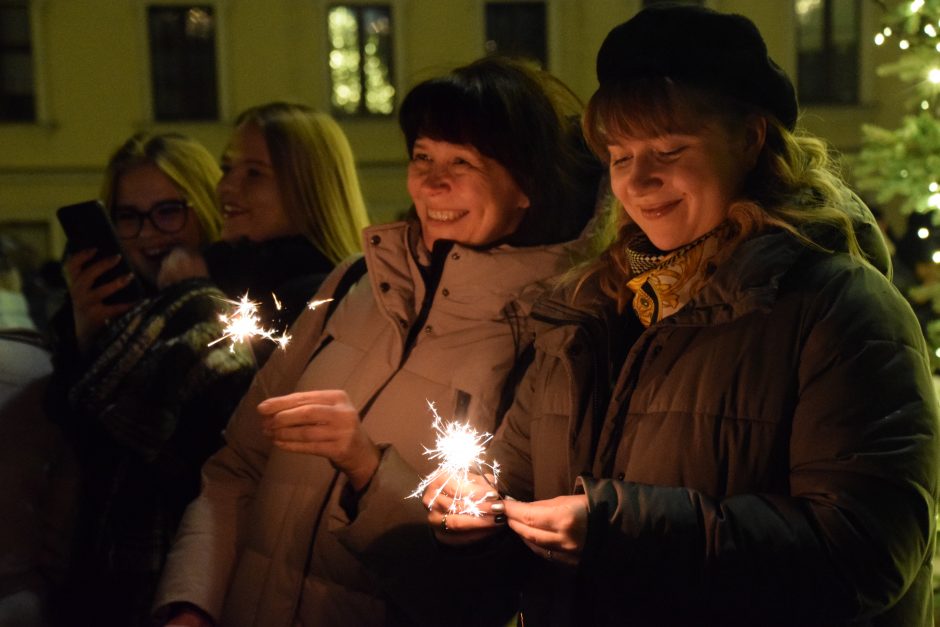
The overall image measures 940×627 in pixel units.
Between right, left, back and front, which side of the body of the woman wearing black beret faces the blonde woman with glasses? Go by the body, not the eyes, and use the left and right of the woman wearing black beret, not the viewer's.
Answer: right

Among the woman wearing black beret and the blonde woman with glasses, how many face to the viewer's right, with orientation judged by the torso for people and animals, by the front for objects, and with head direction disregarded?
0

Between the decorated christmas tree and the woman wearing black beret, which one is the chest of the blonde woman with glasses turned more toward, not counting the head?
the woman wearing black beret

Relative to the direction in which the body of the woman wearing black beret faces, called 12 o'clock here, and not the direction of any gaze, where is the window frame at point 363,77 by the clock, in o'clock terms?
The window frame is roughly at 4 o'clock from the woman wearing black beret.

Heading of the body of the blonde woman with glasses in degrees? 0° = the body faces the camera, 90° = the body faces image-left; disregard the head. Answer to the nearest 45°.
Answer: approximately 45°

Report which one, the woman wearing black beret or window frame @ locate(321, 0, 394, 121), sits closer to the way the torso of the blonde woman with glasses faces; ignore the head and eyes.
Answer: the woman wearing black beret

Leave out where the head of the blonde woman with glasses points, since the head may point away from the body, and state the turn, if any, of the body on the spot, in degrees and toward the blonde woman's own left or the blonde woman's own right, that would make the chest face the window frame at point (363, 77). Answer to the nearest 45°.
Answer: approximately 135° to the blonde woman's own right

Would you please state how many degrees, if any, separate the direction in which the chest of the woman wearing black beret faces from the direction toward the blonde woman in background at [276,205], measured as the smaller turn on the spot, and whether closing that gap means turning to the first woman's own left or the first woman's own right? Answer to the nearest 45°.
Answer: approximately 90° to the first woman's own right

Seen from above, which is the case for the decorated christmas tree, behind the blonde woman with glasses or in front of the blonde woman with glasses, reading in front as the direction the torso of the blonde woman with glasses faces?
behind

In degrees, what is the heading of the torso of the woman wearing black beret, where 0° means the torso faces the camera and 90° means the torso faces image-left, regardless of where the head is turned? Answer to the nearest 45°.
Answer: approximately 45°

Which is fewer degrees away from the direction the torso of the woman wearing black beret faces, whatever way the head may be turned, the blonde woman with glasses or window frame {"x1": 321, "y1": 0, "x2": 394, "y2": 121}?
the blonde woman with glasses

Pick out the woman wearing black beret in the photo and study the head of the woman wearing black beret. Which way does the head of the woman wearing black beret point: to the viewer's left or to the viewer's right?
to the viewer's left
